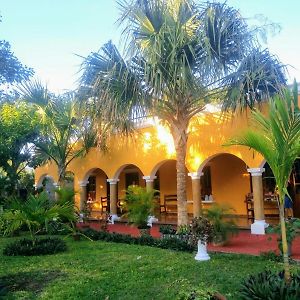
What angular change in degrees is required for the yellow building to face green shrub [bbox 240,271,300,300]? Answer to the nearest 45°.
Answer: approximately 45° to its left

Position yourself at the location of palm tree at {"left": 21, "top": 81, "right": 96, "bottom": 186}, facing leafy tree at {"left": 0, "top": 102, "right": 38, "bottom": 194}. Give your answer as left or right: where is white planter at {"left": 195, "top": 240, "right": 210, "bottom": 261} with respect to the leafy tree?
left

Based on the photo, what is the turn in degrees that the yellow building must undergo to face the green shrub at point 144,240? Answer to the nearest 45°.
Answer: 0° — it already faces it

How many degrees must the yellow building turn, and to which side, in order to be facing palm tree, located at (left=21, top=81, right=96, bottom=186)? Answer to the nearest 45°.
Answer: approximately 45° to its right

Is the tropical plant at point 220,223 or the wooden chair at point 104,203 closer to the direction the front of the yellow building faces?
the tropical plant

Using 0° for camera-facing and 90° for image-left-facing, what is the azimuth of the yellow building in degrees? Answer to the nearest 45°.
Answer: approximately 45°

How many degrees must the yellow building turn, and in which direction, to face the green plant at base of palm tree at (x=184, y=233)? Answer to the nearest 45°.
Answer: approximately 45° to its left

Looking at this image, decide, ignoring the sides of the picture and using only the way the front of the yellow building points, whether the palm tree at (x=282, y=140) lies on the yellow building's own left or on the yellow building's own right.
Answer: on the yellow building's own left
